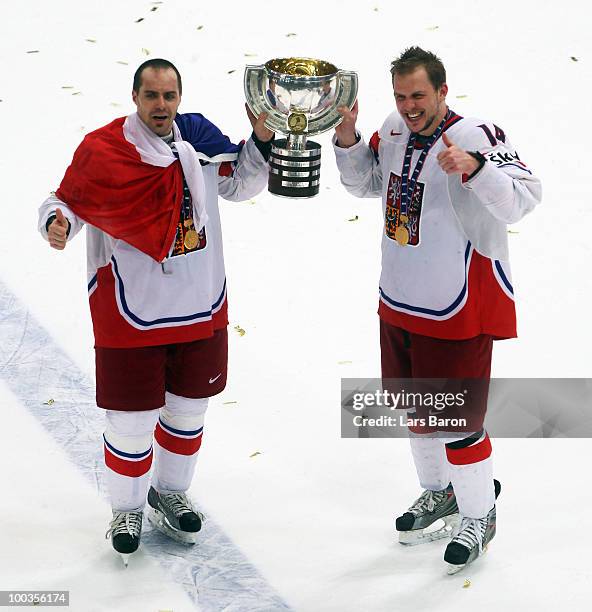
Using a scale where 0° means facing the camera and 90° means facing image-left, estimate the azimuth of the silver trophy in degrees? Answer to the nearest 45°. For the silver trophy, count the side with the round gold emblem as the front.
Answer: approximately 0°

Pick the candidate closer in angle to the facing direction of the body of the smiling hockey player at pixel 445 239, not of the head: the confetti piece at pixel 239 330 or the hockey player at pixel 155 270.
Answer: the hockey player

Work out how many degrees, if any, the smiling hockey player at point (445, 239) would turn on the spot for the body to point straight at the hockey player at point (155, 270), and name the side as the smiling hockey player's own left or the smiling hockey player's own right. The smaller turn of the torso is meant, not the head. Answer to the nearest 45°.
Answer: approximately 45° to the smiling hockey player's own right

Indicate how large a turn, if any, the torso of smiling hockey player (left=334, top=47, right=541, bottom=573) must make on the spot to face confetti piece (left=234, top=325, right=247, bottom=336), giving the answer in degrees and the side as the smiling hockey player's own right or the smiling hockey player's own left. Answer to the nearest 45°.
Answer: approximately 90° to the smiling hockey player's own right
